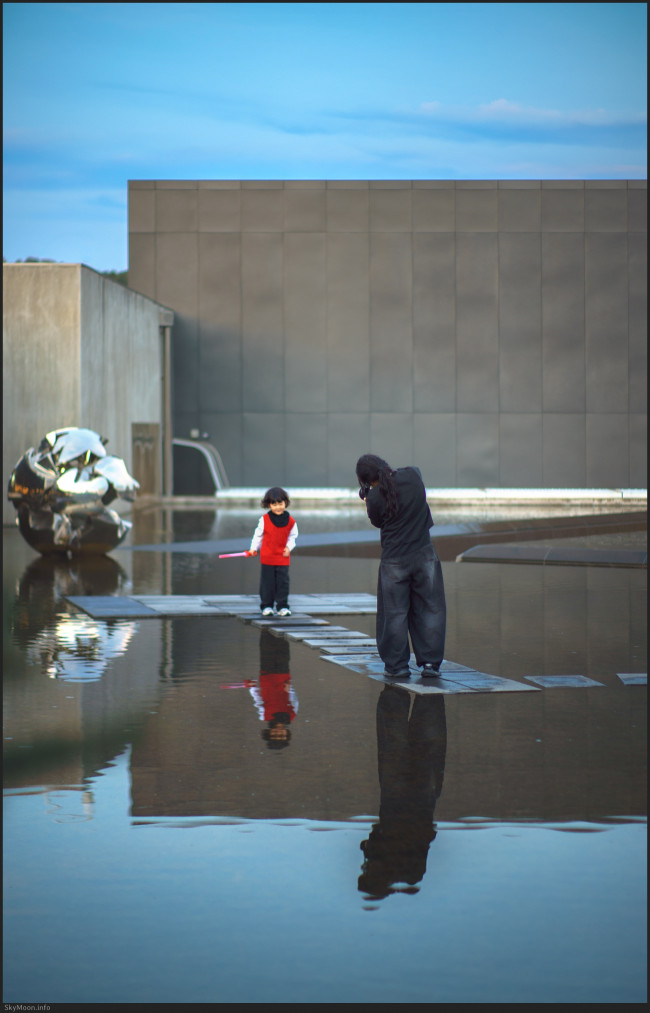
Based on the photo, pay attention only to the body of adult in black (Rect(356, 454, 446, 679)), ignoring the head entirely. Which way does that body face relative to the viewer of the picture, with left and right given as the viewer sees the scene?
facing away from the viewer and to the left of the viewer

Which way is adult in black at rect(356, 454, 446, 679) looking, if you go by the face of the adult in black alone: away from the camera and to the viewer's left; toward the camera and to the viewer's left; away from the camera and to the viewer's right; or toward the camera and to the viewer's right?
away from the camera and to the viewer's left

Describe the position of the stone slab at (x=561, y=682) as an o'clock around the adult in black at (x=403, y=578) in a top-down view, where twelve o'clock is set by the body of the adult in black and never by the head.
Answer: The stone slab is roughly at 5 o'clock from the adult in black.

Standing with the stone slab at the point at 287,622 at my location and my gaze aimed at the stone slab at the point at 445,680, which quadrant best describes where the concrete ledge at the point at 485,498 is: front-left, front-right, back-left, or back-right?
back-left

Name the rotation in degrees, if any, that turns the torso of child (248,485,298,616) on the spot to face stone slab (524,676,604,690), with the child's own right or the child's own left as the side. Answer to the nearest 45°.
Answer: approximately 45° to the child's own left

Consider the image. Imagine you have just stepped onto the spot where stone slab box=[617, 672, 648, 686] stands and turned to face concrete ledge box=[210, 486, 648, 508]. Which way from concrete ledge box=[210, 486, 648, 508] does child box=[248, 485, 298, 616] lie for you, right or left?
left

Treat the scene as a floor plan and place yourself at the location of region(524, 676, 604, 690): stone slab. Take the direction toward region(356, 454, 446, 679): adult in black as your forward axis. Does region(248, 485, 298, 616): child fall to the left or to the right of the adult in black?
right

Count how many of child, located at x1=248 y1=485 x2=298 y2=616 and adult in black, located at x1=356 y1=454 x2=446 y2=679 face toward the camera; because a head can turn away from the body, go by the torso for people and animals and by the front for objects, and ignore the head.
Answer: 1

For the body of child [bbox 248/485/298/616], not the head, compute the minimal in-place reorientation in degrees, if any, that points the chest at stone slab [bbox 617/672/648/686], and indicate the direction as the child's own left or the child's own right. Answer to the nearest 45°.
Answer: approximately 45° to the child's own left
